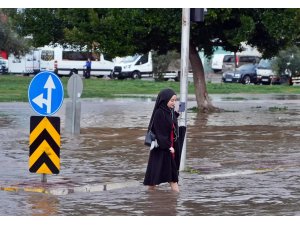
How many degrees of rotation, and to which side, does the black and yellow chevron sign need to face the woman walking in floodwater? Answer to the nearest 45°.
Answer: approximately 90° to its left

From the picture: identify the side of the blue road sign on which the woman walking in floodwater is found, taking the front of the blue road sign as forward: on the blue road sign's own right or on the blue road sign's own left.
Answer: on the blue road sign's own left

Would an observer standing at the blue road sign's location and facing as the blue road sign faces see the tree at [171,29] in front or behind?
behind

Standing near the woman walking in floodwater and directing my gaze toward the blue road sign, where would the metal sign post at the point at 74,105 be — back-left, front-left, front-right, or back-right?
front-right

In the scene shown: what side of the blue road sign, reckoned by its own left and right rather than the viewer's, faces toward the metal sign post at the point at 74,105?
back

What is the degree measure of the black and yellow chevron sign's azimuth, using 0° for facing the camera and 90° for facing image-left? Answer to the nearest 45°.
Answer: approximately 0°

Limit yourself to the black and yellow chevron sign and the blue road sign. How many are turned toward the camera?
2

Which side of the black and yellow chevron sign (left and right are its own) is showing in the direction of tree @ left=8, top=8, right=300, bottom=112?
back

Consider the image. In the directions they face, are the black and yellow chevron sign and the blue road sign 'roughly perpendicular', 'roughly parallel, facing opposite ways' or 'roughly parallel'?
roughly parallel

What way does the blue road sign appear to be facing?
toward the camera
